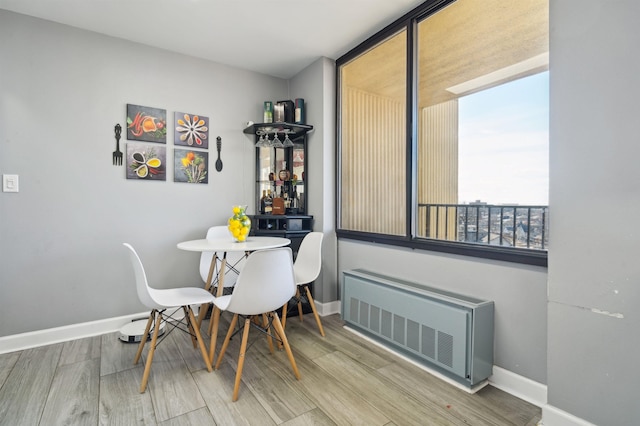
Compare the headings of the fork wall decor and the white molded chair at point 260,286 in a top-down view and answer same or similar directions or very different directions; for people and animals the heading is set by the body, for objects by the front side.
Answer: very different directions

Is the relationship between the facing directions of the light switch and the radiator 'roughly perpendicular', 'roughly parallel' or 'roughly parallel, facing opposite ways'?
roughly perpendicular

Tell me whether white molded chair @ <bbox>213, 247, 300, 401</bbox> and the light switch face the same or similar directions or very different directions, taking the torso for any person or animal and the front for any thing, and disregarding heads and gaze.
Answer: very different directions

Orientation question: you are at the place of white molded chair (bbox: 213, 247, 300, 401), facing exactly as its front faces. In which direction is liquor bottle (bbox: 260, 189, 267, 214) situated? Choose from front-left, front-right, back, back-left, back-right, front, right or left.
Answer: front-right

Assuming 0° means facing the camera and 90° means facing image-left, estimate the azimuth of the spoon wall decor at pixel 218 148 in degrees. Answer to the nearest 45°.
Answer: approximately 0°

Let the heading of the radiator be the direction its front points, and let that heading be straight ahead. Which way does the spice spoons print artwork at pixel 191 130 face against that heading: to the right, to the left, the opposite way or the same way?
to the left

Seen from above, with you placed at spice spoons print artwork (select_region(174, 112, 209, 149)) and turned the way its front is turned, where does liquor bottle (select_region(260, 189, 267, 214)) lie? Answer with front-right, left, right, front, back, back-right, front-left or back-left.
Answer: left

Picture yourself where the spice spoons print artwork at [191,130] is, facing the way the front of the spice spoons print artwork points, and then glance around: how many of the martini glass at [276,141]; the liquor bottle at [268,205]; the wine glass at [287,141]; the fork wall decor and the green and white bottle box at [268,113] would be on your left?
4

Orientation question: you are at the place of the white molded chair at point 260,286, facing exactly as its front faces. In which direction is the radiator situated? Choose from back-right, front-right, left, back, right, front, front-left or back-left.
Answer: back-right
